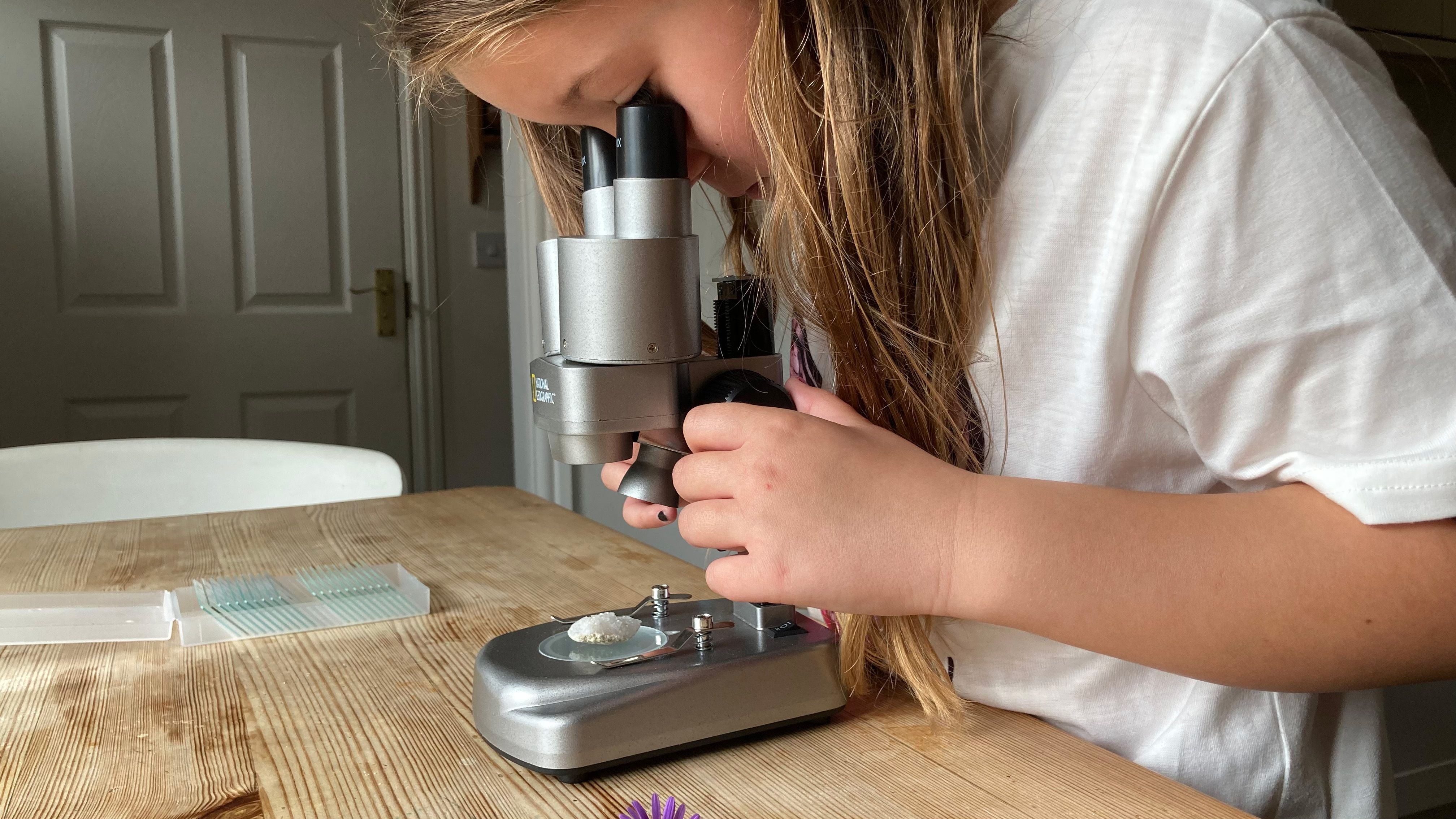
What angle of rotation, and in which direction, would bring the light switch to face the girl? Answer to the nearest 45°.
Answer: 0° — it already faces them

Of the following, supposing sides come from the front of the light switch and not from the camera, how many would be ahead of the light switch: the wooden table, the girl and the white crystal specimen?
3

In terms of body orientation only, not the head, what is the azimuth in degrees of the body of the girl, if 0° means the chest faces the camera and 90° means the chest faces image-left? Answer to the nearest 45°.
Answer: approximately 90°

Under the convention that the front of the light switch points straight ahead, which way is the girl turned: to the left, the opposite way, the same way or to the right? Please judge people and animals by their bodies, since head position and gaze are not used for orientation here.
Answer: to the right

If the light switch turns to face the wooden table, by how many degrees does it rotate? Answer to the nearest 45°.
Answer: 0° — it already faces it

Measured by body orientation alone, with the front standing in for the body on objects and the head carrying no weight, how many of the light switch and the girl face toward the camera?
1

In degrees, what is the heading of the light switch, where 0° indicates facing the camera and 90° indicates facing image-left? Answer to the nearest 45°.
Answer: approximately 0°

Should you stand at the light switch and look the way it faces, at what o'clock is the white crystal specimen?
The white crystal specimen is roughly at 12 o'clock from the light switch.

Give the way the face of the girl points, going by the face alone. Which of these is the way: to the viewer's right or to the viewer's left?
to the viewer's left

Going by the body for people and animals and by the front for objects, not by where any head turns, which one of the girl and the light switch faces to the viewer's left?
the girl
